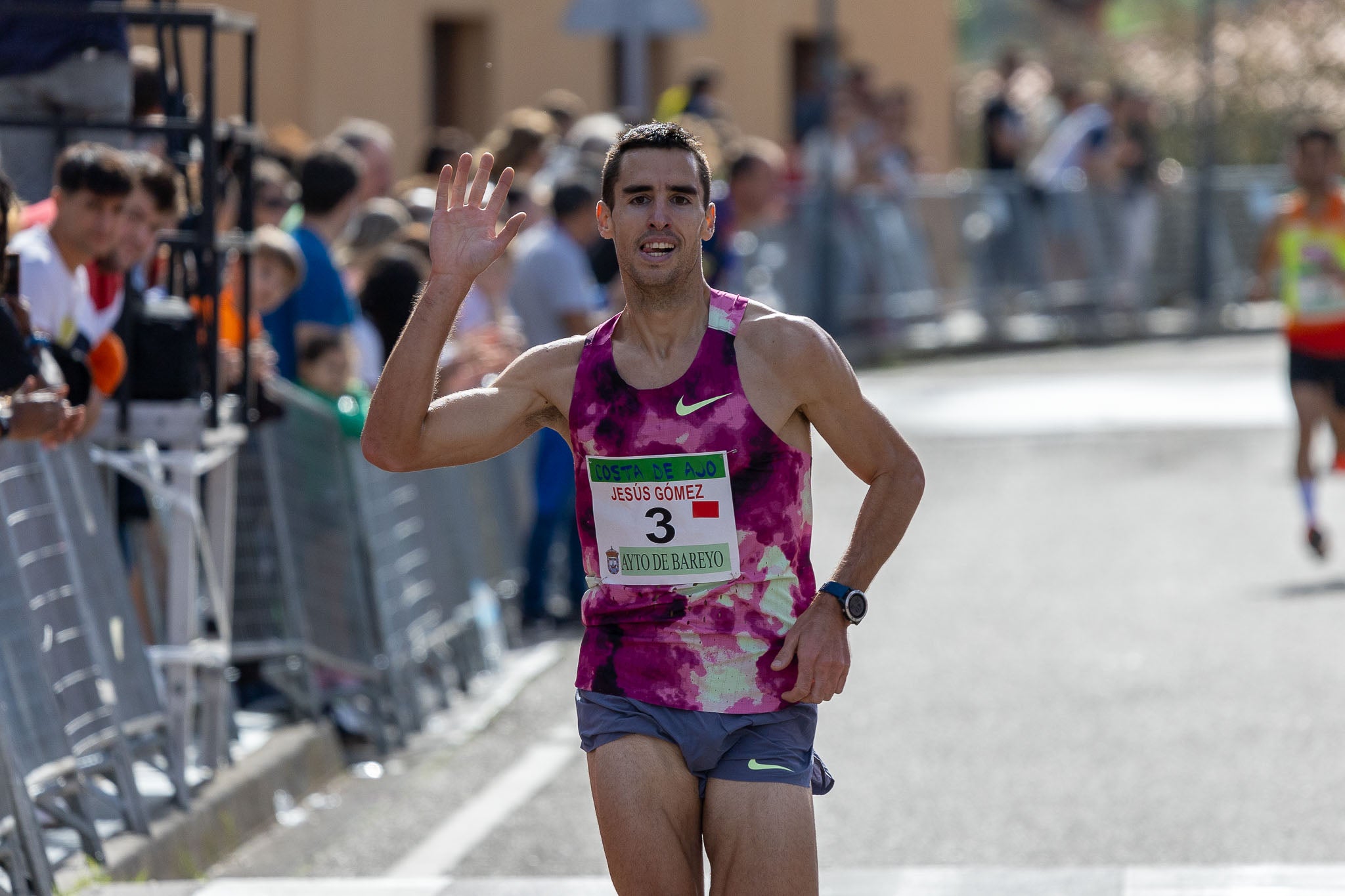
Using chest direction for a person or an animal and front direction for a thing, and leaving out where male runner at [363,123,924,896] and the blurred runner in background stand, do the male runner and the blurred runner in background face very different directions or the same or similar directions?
same or similar directions

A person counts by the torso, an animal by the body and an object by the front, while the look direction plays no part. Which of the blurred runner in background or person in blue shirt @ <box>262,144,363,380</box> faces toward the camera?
the blurred runner in background

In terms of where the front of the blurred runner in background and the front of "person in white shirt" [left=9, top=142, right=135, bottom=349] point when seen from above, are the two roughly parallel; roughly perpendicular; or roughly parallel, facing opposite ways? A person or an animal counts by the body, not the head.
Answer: roughly perpendicular

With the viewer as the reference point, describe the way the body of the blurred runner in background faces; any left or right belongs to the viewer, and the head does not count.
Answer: facing the viewer

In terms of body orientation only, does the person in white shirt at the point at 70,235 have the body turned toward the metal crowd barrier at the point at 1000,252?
no

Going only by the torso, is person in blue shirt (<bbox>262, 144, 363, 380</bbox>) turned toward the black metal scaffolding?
no

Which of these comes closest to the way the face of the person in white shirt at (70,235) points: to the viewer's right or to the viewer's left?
to the viewer's right

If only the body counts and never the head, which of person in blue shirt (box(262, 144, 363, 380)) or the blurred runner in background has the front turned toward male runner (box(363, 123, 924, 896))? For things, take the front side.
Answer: the blurred runner in background

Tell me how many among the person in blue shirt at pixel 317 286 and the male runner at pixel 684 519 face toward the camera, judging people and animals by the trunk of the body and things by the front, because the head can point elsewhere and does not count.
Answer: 1

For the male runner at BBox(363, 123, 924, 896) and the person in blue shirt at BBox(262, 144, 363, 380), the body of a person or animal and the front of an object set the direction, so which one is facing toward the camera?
the male runner

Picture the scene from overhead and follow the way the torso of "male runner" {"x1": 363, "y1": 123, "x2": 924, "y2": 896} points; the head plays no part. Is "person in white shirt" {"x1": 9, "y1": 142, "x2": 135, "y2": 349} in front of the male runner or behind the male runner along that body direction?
behind

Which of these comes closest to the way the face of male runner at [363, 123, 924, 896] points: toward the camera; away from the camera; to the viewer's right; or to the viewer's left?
toward the camera

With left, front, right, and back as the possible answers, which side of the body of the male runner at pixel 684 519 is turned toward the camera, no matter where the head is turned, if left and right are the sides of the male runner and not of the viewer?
front

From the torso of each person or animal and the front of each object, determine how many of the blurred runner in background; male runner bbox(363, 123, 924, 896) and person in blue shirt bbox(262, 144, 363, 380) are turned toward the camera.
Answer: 2

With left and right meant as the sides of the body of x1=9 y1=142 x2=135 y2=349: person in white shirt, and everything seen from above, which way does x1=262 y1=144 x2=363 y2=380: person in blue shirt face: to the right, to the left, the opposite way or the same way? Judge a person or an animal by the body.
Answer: to the left

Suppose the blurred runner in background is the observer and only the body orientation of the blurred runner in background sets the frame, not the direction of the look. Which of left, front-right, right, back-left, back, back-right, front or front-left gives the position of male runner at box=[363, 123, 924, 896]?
front

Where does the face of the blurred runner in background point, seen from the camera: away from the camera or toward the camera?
toward the camera
